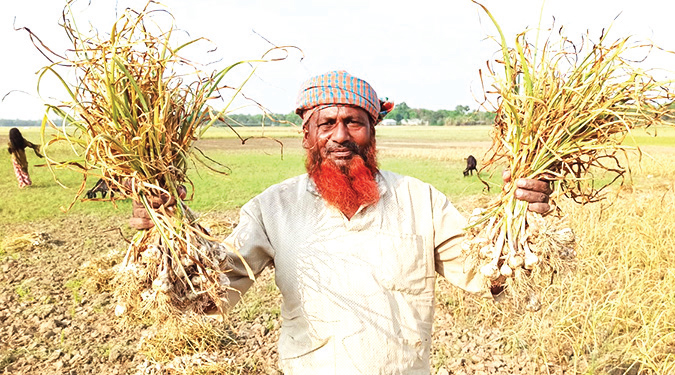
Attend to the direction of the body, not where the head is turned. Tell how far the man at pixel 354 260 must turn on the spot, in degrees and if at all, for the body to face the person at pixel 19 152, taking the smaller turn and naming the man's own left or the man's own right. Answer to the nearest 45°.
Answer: approximately 135° to the man's own right

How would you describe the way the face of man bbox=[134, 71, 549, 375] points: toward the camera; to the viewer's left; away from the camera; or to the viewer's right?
toward the camera

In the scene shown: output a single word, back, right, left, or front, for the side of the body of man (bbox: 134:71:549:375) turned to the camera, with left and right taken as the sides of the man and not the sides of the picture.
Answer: front
